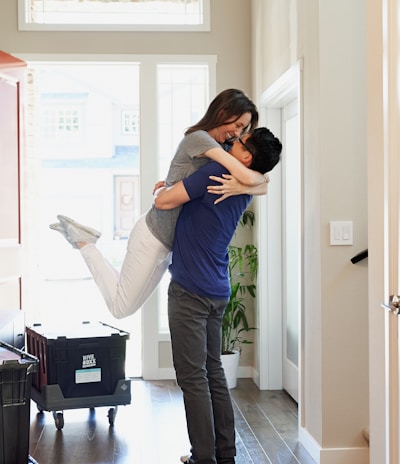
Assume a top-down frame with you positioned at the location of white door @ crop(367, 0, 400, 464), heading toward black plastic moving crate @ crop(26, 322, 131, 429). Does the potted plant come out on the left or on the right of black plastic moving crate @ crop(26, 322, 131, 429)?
right

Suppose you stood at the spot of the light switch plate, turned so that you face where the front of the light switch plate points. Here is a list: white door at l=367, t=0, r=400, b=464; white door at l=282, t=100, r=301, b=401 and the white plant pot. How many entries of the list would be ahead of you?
1

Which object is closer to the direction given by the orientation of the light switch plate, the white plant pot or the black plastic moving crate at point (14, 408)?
the black plastic moving crate

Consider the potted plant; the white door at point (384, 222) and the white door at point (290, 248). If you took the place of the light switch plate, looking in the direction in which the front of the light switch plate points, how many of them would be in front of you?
1

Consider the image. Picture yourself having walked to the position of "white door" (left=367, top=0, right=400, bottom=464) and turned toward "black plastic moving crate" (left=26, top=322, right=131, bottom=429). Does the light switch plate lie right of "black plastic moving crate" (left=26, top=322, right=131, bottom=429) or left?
right
